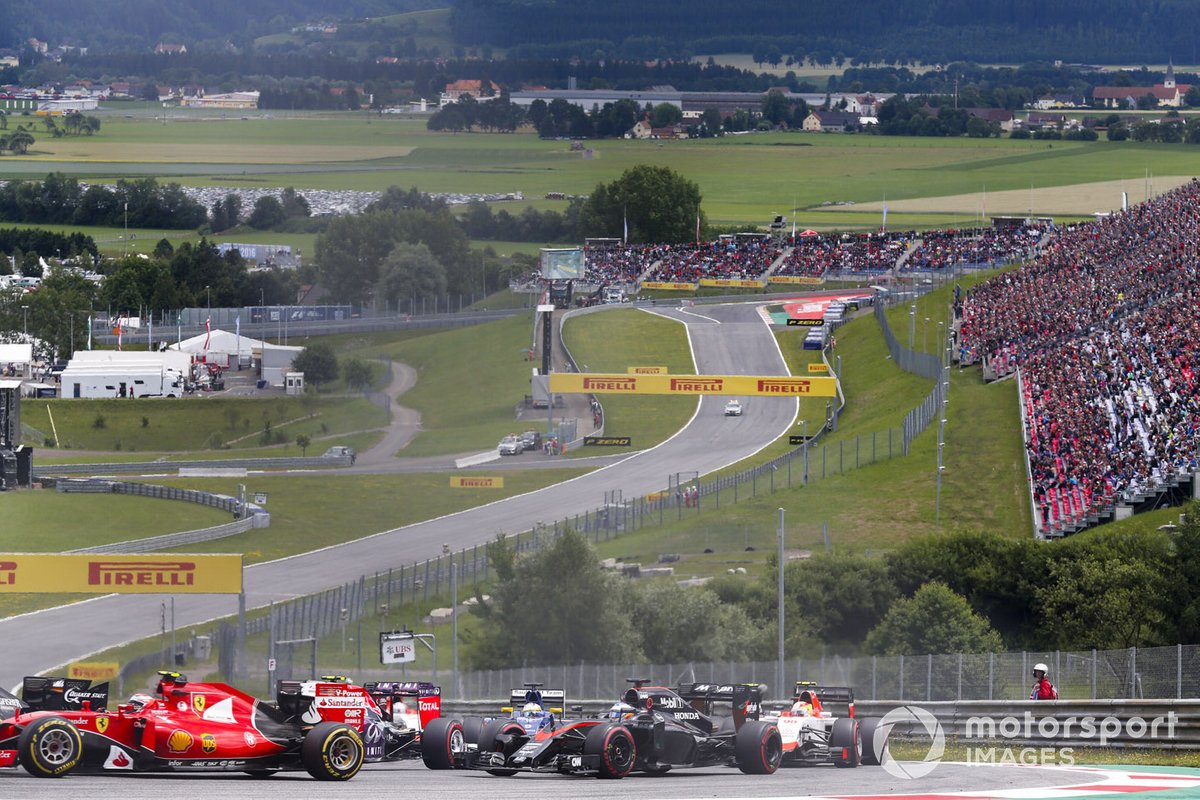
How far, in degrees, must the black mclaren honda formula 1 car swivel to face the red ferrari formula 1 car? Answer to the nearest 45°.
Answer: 0° — it already faces it

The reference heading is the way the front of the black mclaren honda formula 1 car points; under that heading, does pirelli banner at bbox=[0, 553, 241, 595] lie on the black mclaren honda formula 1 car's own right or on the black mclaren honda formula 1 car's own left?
on the black mclaren honda formula 1 car's own right

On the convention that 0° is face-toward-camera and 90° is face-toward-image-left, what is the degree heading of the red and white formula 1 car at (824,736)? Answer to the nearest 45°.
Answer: approximately 45°

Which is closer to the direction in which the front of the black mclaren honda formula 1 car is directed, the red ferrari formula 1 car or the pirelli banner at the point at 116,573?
the red ferrari formula 1 car

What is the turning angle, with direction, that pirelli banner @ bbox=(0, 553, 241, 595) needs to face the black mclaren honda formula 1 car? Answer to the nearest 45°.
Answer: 0° — it already faces it

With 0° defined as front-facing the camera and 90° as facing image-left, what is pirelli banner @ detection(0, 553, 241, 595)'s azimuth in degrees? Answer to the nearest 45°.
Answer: approximately 0°

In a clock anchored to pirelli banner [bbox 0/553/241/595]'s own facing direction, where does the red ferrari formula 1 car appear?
The red ferrari formula 1 car is roughly at 12 o'clock from the pirelli banner.

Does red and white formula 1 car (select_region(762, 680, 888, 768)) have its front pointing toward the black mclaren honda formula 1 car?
yes

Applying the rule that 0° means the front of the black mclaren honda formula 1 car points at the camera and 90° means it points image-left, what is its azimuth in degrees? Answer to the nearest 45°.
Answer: approximately 45°

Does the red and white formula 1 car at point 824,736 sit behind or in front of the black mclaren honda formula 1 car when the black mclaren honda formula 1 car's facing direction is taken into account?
behind
